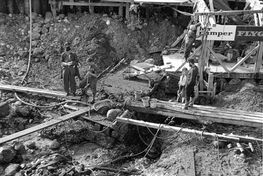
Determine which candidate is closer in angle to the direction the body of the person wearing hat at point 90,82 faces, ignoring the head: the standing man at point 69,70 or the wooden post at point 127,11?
the standing man

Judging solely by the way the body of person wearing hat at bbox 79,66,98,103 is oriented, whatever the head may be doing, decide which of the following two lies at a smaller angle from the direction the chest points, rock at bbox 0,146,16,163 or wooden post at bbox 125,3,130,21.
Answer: the rock

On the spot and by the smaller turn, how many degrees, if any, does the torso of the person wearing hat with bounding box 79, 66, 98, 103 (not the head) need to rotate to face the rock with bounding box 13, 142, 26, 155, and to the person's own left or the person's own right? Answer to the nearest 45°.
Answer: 0° — they already face it

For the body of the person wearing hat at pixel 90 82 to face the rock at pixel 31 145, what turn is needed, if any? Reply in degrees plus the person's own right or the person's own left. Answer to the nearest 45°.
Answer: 0° — they already face it

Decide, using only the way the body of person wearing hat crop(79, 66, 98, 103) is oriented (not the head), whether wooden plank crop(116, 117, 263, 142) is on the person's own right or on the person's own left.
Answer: on the person's own left

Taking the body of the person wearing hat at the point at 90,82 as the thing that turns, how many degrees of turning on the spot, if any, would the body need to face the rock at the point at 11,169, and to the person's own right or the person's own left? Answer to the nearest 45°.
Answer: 0° — they already face it

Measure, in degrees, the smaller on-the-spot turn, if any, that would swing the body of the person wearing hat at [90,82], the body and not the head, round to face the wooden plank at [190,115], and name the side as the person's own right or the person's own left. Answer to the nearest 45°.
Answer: approximately 135° to the person's own left

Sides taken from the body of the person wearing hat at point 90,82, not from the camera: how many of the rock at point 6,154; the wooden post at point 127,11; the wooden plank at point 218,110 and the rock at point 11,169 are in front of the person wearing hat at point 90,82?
2

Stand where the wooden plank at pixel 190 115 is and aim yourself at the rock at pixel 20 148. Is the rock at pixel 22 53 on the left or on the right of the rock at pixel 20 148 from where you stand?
right

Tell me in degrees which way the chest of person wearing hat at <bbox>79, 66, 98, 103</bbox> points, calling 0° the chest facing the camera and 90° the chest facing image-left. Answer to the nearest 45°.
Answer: approximately 45°
